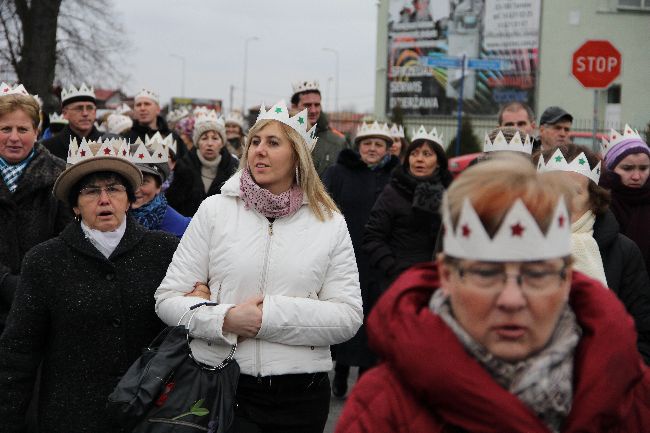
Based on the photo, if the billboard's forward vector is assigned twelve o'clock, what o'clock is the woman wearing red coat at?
The woman wearing red coat is roughly at 12 o'clock from the billboard.

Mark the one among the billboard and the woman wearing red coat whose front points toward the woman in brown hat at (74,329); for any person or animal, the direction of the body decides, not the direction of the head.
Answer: the billboard

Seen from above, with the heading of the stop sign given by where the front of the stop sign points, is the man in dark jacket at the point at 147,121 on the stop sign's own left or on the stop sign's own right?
on the stop sign's own right

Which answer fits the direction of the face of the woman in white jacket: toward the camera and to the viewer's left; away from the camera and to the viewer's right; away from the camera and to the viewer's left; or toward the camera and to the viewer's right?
toward the camera and to the viewer's left

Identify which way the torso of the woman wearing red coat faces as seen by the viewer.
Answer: toward the camera

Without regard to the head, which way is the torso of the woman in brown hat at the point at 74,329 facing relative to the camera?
toward the camera

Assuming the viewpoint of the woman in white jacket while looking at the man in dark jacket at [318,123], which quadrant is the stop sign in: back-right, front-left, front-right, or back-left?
front-right

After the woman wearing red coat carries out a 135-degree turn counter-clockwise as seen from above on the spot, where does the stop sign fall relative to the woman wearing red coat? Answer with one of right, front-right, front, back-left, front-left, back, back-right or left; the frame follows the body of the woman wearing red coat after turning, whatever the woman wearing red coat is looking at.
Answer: front-left

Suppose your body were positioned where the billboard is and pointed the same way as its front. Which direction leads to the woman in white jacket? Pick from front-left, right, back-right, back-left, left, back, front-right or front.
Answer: front

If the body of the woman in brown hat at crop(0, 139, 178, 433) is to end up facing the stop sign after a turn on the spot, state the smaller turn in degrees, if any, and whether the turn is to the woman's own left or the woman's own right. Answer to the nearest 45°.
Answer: approximately 135° to the woman's own left

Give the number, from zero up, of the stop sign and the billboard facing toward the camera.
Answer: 2

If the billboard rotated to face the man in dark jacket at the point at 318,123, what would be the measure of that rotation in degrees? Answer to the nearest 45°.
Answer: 0° — it already faces them

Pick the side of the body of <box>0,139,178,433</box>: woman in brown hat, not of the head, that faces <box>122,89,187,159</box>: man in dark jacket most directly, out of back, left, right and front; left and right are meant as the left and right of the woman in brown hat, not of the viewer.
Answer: back
